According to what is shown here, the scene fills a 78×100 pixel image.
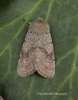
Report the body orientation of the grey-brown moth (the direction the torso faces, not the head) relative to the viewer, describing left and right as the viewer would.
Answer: facing away from the viewer
